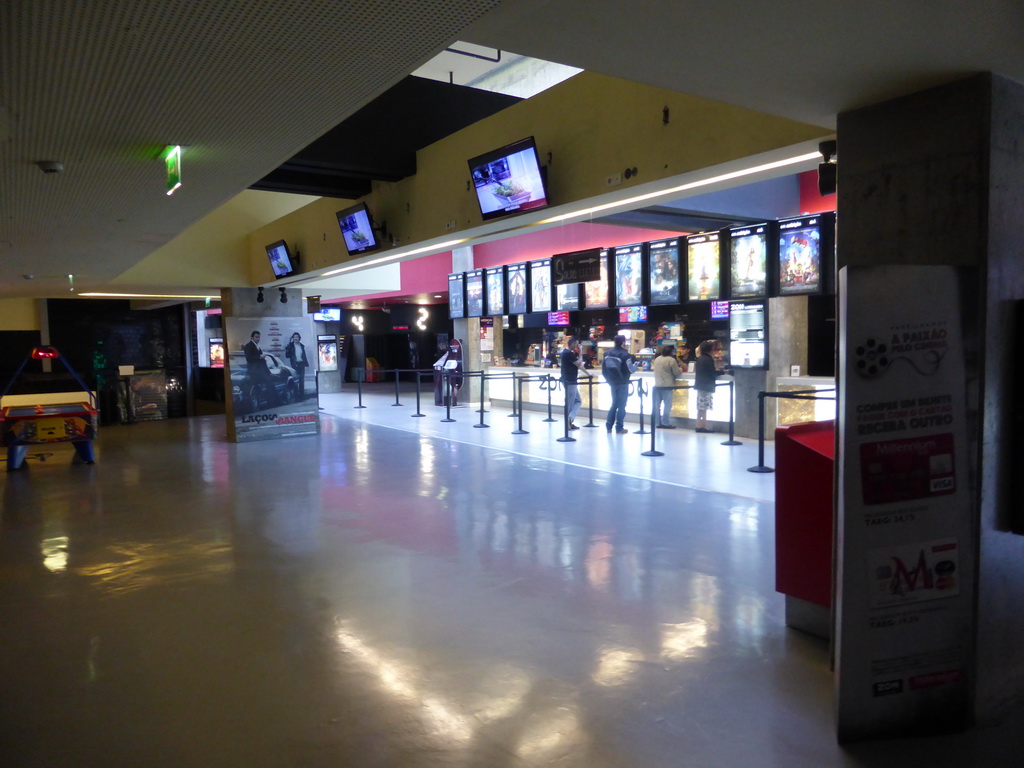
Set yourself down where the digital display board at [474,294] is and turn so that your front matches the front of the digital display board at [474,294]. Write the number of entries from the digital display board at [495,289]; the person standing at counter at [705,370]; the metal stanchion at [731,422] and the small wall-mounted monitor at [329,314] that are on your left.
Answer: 3

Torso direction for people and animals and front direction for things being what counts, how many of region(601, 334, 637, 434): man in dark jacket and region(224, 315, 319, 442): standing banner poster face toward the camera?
1

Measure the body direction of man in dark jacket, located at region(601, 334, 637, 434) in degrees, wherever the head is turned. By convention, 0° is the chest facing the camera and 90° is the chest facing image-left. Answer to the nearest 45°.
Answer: approximately 225°

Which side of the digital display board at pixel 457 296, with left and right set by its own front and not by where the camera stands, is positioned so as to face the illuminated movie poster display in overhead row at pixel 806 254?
left

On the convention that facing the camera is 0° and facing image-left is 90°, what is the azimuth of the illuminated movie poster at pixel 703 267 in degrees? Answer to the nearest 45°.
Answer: approximately 45°

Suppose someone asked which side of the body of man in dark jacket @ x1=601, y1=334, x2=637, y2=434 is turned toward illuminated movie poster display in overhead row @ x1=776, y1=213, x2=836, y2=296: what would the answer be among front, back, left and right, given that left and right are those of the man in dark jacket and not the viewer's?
right

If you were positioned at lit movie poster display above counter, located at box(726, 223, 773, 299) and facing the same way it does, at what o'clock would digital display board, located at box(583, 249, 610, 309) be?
The digital display board is roughly at 3 o'clock from the lit movie poster display above counter.

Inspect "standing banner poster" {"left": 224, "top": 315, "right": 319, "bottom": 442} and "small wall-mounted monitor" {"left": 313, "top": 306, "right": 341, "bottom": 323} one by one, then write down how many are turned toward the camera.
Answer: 2
